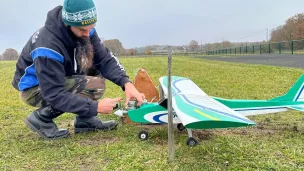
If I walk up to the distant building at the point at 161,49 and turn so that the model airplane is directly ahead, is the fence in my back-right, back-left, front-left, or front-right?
front-left

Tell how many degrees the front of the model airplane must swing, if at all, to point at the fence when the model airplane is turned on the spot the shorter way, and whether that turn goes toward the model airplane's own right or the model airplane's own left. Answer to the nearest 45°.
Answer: approximately 90° to the model airplane's own right

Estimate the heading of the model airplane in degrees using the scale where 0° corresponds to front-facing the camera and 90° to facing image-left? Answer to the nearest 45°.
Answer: approximately 90°
